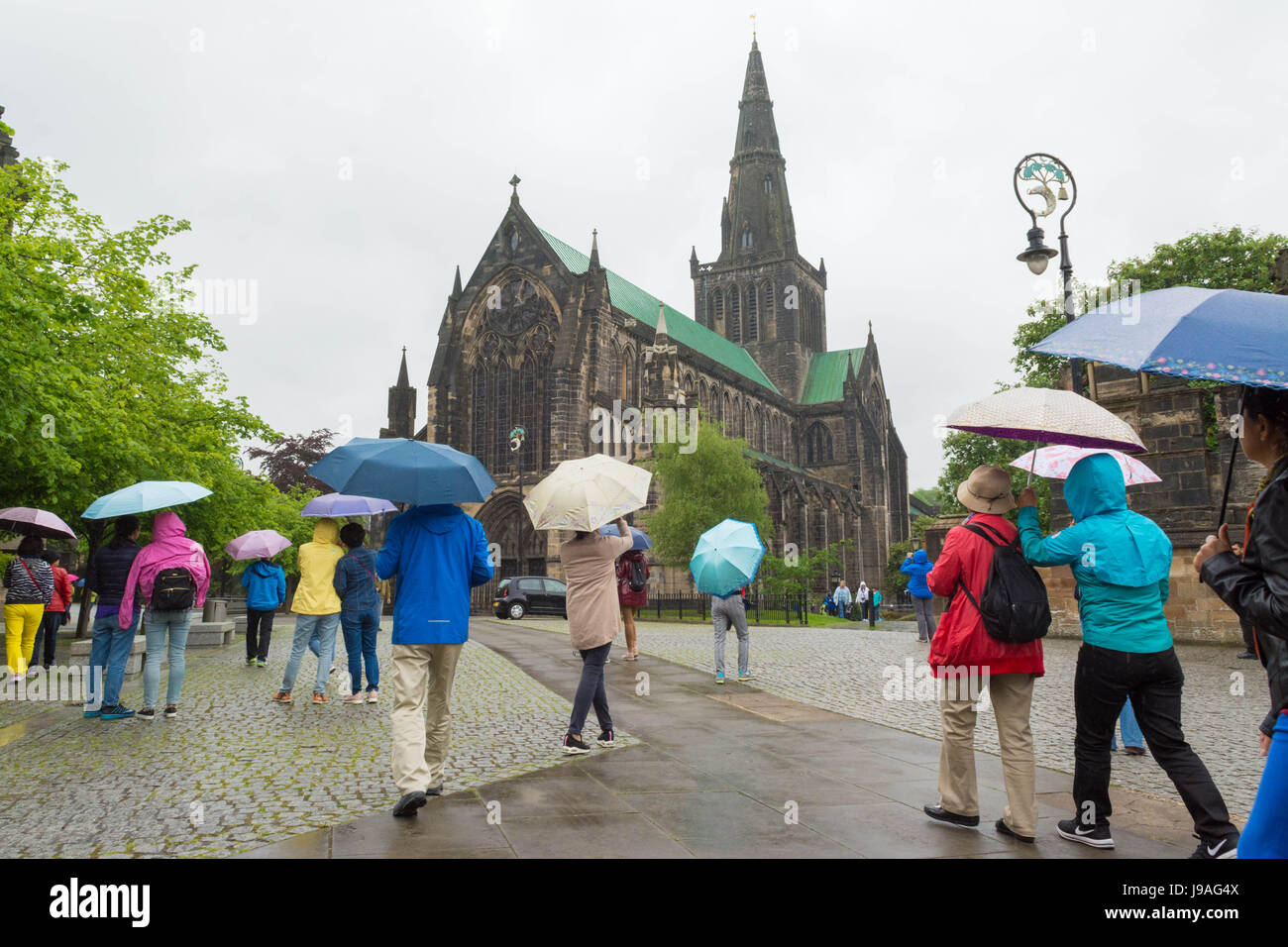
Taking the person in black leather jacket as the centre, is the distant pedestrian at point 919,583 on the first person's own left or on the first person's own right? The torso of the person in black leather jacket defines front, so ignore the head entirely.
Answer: on the first person's own right

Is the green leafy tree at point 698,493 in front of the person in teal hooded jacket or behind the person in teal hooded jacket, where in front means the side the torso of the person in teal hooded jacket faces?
in front

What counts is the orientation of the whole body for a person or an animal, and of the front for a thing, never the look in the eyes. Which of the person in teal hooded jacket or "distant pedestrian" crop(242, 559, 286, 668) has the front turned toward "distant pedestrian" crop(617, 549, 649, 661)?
the person in teal hooded jacket

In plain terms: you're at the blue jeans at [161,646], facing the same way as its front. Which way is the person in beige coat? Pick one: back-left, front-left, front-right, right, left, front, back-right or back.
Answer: back-right

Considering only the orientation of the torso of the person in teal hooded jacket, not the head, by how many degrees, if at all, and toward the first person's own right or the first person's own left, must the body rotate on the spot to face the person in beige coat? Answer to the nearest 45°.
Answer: approximately 45° to the first person's own left

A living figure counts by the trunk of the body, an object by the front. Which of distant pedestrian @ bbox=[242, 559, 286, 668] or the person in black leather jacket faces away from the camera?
the distant pedestrian

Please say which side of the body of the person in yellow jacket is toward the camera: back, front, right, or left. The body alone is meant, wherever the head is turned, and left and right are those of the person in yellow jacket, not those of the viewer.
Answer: back

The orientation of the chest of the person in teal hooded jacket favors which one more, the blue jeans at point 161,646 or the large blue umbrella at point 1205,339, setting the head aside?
the blue jeans

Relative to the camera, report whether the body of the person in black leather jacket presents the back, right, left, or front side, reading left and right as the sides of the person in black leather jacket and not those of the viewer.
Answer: left

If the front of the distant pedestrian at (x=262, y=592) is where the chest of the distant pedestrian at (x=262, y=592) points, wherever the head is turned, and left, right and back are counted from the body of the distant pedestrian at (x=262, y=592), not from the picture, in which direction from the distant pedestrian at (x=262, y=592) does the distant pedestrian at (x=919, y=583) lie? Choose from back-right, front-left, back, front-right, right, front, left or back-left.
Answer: right

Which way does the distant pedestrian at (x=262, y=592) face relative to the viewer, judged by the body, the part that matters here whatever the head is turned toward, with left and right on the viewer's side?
facing away from the viewer

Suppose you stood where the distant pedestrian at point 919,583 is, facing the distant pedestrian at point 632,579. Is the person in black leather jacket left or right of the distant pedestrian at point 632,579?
left

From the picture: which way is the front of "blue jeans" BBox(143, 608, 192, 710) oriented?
away from the camera
